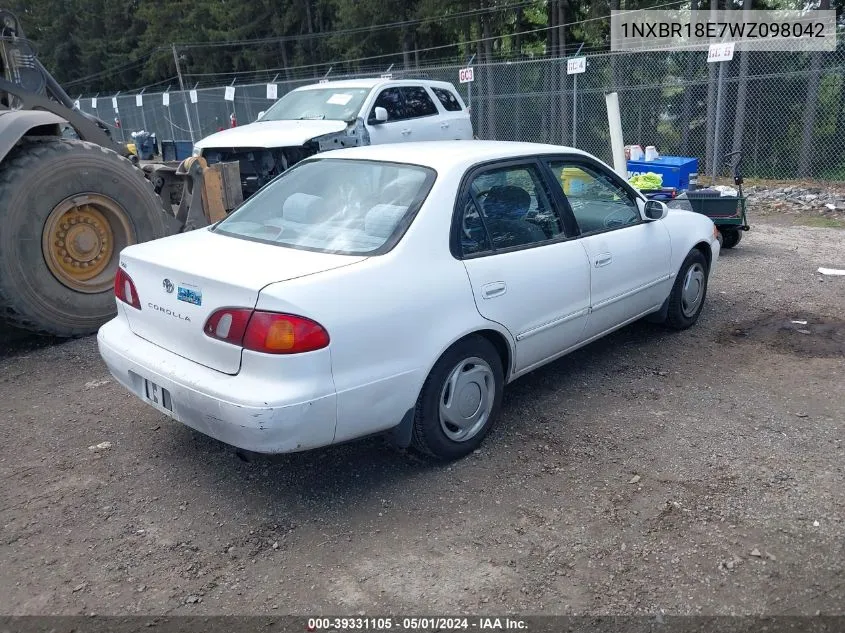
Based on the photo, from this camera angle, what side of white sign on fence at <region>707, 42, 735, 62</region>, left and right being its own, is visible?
front

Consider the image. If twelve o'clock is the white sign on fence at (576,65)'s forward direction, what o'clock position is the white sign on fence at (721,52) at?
the white sign on fence at (721,52) is roughly at 10 o'clock from the white sign on fence at (576,65).

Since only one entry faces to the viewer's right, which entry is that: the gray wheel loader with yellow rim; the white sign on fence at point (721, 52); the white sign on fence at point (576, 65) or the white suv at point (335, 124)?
the gray wheel loader with yellow rim

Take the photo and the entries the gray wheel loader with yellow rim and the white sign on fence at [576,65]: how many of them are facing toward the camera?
1

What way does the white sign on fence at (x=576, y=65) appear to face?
toward the camera

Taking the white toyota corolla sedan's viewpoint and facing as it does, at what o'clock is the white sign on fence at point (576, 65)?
The white sign on fence is roughly at 11 o'clock from the white toyota corolla sedan.

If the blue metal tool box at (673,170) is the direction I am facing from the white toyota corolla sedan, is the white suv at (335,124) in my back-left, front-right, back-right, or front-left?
front-left

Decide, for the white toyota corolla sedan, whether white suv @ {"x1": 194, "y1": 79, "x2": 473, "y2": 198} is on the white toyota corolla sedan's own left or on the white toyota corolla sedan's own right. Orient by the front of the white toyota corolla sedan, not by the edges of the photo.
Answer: on the white toyota corolla sedan's own left

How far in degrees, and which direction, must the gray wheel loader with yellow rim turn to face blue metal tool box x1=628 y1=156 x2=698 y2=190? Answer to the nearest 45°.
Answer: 0° — it already faces it

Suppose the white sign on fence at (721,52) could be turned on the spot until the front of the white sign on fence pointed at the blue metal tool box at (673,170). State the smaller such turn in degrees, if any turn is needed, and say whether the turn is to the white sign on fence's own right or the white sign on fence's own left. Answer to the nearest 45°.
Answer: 0° — it already faces it

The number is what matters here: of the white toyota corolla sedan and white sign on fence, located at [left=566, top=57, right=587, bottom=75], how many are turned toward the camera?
1

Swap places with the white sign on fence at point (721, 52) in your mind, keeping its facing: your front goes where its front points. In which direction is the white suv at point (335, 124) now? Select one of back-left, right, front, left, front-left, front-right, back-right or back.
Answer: front-right

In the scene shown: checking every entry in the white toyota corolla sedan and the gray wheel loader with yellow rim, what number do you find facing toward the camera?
0

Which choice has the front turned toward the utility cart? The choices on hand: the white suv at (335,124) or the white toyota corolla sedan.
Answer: the white toyota corolla sedan

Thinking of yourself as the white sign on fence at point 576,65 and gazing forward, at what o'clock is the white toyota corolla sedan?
The white toyota corolla sedan is roughly at 12 o'clock from the white sign on fence.

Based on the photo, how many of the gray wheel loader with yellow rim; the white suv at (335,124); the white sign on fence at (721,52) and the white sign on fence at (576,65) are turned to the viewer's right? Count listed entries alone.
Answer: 1

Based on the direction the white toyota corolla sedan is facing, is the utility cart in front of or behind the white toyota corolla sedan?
in front

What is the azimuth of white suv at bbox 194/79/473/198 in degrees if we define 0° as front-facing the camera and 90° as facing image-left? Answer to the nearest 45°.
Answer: approximately 45°

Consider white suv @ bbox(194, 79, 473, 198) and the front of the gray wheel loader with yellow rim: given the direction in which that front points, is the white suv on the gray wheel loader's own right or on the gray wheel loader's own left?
on the gray wheel loader's own left

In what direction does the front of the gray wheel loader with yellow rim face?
to the viewer's right

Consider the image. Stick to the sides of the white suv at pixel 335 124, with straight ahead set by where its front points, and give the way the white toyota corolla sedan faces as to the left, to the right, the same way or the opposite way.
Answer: the opposite way
